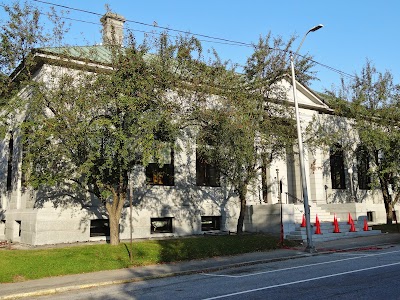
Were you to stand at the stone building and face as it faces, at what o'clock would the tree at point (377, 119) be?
The tree is roughly at 10 o'clock from the stone building.

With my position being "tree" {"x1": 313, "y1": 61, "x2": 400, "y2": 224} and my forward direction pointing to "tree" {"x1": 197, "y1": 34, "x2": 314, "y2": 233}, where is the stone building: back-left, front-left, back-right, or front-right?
front-right
